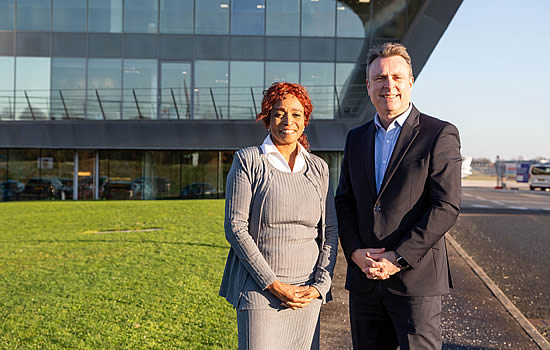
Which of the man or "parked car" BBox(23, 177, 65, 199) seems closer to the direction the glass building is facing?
the man

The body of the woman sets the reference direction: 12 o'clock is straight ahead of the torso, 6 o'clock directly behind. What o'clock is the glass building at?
The glass building is roughly at 7 o'clock from the woman.

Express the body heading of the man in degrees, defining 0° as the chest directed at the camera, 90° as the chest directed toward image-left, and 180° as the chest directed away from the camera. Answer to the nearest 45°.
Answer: approximately 45°

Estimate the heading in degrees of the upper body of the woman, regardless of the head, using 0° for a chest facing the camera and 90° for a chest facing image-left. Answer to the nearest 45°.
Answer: approximately 315°

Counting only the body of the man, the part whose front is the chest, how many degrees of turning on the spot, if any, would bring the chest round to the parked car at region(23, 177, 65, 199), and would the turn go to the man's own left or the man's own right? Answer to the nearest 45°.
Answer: approximately 90° to the man's own right

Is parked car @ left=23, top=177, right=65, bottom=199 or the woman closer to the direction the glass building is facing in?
the woman

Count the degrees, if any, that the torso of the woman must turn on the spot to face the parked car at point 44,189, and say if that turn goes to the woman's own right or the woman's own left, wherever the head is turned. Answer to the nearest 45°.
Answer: approximately 180°
